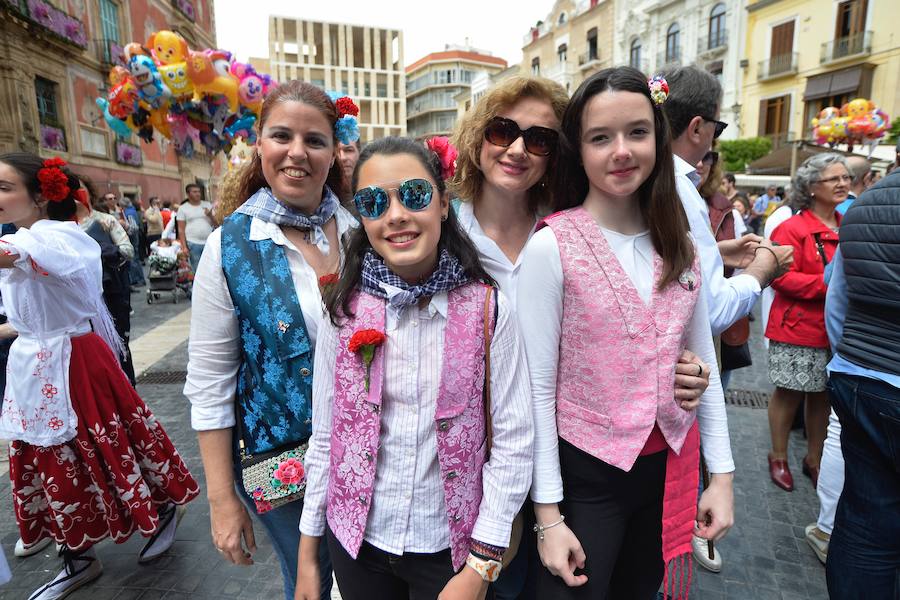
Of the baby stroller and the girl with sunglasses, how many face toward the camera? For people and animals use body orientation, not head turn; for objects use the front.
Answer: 2

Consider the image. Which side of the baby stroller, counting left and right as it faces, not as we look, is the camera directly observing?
front

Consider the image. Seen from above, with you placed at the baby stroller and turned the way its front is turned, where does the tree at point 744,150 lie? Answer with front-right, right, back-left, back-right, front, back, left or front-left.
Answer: left

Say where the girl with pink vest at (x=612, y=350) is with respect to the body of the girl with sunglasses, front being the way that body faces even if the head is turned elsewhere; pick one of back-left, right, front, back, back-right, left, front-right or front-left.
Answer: left

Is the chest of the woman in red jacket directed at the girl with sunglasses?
no

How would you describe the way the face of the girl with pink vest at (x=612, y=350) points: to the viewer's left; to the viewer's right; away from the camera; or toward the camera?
toward the camera

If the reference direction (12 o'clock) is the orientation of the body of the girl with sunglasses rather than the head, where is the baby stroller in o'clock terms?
The baby stroller is roughly at 5 o'clock from the girl with sunglasses.

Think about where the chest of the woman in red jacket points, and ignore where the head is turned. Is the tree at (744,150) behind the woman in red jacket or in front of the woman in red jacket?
behind

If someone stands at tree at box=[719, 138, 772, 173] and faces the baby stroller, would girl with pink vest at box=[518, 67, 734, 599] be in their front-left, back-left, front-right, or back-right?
front-left

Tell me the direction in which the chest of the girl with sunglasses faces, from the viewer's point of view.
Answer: toward the camera

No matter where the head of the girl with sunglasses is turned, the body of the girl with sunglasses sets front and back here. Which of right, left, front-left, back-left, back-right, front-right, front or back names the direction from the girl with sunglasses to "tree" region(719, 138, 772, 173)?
back-left

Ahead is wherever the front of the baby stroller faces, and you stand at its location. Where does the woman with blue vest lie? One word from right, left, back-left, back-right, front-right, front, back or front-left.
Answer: front

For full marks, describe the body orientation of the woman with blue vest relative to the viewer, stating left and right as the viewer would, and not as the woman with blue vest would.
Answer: facing the viewer and to the right of the viewer

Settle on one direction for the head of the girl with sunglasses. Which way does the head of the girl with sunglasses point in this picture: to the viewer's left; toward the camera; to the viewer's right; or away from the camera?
toward the camera

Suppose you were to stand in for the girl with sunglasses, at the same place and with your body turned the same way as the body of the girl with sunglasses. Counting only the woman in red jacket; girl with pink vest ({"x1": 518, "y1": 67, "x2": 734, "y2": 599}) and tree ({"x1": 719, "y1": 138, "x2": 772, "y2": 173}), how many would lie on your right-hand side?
0

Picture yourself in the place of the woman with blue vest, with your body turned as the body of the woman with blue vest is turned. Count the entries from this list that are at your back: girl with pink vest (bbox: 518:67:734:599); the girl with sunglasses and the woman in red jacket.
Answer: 0

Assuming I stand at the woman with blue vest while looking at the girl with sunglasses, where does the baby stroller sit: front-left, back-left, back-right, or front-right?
back-left
